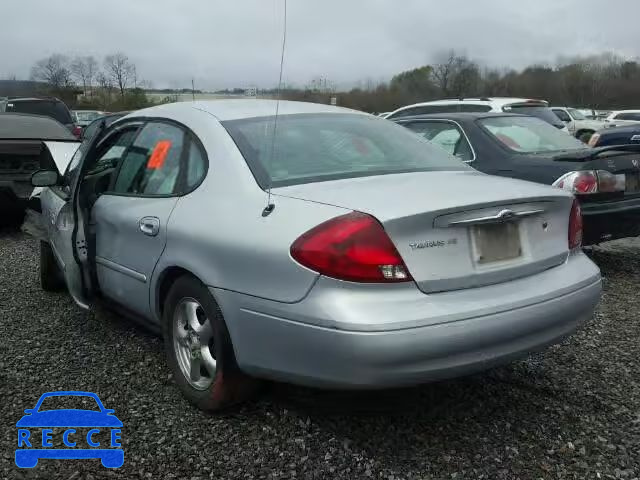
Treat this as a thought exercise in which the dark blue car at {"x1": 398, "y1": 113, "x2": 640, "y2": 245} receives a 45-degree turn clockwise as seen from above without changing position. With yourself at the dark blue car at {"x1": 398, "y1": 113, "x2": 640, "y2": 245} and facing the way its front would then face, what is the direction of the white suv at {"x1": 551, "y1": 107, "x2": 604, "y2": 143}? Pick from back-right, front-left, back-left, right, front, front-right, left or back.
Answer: front

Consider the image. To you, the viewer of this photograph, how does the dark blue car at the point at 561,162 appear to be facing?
facing away from the viewer and to the left of the viewer

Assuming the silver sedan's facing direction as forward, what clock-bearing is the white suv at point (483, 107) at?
The white suv is roughly at 2 o'clock from the silver sedan.

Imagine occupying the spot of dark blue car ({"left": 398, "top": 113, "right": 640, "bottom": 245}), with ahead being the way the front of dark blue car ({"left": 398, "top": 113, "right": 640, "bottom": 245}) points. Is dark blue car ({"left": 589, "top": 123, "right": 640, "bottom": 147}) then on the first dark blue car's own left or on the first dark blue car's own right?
on the first dark blue car's own right

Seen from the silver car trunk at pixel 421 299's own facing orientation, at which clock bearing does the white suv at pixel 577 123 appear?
The white suv is roughly at 2 o'clock from the silver car trunk.

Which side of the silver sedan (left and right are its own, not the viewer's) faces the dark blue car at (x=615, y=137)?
right

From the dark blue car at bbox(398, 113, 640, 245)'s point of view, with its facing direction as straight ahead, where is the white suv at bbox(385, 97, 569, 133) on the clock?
The white suv is roughly at 1 o'clock from the dark blue car.

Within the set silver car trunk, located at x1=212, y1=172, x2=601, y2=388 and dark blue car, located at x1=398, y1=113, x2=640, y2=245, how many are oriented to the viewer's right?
0

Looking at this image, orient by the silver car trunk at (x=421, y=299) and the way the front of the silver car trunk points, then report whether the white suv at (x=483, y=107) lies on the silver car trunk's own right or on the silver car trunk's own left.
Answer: on the silver car trunk's own right

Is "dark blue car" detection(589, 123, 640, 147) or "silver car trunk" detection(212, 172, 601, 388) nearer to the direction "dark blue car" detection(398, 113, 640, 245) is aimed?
the dark blue car

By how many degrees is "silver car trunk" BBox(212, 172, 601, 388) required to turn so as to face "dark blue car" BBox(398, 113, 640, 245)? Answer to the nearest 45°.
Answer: approximately 45° to its right

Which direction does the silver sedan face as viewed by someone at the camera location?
facing away from the viewer and to the left of the viewer

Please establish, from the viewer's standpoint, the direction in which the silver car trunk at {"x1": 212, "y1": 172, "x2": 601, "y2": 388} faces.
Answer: facing away from the viewer and to the left of the viewer
